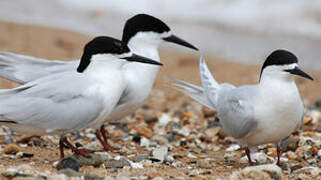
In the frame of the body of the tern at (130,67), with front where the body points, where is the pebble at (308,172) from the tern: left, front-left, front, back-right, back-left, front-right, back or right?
front-right

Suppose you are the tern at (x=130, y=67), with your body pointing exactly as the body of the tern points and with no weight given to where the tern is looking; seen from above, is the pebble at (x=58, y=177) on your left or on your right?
on your right

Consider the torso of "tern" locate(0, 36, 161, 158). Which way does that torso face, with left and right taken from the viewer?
facing to the right of the viewer

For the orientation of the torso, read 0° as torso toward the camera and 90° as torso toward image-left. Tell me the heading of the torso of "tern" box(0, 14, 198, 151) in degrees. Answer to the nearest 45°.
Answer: approximately 270°

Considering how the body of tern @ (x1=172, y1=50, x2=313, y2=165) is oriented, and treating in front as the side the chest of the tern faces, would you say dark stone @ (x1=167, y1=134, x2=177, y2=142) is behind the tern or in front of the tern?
behind

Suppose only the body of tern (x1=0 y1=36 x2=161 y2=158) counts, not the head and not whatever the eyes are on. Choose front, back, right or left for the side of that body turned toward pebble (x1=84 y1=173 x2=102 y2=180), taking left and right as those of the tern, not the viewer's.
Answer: right

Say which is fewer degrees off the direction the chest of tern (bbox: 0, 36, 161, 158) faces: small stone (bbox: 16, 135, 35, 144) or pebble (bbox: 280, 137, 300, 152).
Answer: the pebble

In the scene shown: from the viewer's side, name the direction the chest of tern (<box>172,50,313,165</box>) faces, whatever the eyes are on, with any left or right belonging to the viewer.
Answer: facing the viewer and to the right of the viewer

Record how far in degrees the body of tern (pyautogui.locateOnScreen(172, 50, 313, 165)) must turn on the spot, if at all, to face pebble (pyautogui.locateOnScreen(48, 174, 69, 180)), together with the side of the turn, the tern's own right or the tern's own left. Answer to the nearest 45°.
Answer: approximately 90° to the tern's own right

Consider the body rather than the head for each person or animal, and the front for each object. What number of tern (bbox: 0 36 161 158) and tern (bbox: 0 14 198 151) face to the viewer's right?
2

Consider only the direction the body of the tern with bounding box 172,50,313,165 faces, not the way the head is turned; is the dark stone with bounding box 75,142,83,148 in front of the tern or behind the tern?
behind
